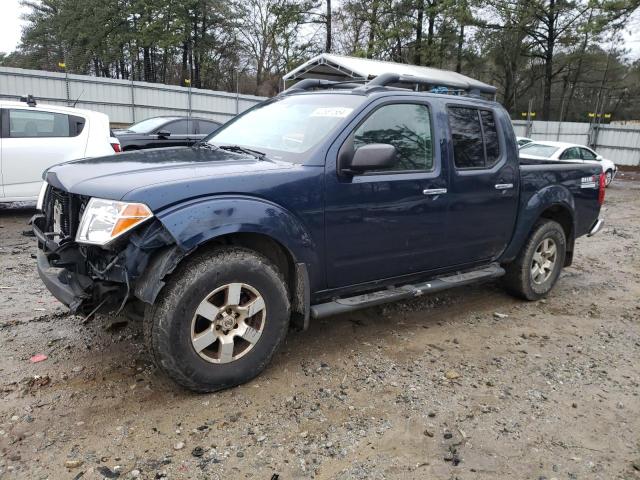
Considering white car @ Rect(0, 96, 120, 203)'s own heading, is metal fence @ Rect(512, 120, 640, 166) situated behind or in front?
behind

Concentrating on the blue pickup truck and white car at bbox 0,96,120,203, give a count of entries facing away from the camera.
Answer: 0

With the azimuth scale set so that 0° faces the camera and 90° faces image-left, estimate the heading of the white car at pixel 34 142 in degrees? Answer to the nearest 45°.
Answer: approximately 90°

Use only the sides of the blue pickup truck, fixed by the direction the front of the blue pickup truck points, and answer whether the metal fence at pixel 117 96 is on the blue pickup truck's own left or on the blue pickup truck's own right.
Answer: on the blue pickup truck's own right

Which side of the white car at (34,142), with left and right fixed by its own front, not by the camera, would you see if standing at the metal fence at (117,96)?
right

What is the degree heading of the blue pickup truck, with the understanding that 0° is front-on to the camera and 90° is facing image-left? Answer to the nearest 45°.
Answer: approximately 45°

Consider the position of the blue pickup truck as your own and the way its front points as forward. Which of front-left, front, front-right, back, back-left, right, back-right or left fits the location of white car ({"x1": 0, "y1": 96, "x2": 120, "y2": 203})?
right

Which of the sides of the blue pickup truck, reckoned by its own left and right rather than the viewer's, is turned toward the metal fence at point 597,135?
back
